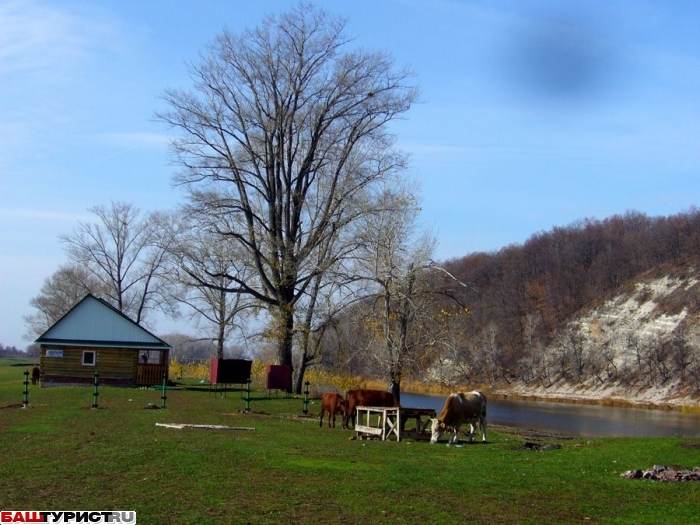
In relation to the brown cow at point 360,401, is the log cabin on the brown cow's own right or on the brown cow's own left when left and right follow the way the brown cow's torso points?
on the brown cow's own left

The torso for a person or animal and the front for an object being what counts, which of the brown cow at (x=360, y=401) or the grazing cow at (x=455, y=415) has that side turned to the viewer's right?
the brown cow

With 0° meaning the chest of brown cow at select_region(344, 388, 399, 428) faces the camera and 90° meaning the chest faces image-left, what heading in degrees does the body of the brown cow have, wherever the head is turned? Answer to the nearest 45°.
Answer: approximately 270°
